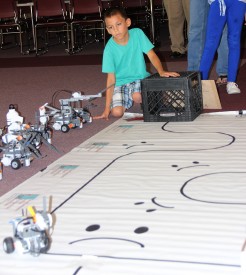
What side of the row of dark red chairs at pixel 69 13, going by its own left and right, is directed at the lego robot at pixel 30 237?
front

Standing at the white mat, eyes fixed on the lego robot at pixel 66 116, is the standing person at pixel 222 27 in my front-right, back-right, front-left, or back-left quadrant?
front-right

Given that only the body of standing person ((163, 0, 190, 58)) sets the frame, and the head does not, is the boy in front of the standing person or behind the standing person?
in front

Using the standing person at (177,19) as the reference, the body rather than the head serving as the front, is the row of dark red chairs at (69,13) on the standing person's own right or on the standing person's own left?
on the standing person's own right

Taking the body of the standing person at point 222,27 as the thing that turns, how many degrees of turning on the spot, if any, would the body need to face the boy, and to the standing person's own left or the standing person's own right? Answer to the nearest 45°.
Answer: approximately 45° to the standing person's own right

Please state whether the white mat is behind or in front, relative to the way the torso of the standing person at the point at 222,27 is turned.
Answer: in front

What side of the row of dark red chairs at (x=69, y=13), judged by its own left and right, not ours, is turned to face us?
front

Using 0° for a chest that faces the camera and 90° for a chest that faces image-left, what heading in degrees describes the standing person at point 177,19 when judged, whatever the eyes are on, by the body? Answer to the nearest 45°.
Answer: approximately 45°

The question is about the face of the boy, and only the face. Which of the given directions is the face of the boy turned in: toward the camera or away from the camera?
toward the camera

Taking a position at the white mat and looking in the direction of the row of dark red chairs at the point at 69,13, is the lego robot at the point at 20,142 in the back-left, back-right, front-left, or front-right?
front-left

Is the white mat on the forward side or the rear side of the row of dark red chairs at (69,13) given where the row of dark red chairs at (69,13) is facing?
on the forward side

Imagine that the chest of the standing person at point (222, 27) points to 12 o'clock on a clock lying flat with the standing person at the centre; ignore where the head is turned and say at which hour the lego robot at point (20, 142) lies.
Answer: The lego robot is roughly at 1 o'clock from the standing person.

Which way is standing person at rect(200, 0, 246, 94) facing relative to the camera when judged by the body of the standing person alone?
toward the camera

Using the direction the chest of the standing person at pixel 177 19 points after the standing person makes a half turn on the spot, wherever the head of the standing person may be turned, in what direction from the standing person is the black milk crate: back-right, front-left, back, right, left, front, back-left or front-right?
back-right
